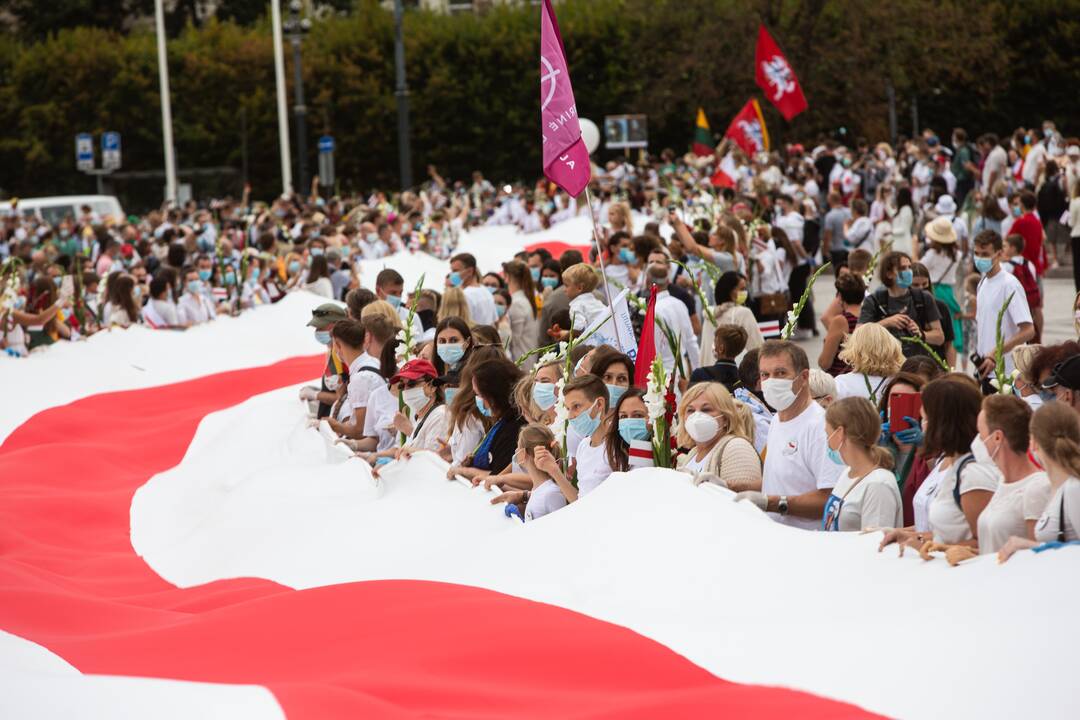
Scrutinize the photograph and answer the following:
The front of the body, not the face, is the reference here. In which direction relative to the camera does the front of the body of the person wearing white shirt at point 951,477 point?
to the viewer's left

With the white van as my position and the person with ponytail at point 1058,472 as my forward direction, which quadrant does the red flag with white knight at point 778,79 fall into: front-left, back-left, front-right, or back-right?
front-left

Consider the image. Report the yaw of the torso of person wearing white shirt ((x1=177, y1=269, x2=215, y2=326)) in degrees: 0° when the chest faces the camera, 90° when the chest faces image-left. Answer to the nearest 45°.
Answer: approximately 315°

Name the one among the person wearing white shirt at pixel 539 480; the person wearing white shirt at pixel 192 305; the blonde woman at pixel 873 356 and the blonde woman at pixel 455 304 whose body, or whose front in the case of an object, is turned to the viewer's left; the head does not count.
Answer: the person wearing white shirt at pixel 539 480

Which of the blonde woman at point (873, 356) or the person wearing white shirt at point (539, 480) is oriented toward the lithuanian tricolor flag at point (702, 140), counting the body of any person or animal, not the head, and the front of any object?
the blonde woman

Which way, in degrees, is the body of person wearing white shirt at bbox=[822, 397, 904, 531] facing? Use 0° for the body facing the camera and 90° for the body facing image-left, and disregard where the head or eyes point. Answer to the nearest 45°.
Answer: approximately 90°

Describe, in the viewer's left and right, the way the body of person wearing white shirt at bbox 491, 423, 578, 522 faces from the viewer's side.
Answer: facing to the left of the viewer

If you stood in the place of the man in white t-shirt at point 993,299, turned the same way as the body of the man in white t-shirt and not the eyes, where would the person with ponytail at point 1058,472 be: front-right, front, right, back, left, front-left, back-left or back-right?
front-left

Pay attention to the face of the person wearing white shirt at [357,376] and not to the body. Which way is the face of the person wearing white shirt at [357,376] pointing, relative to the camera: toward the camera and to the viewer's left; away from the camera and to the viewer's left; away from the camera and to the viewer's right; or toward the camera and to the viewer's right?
away from the camera and to the viewer's left

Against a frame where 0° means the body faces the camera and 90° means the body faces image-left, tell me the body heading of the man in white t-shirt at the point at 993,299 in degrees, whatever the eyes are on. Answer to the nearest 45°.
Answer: approximately 45°

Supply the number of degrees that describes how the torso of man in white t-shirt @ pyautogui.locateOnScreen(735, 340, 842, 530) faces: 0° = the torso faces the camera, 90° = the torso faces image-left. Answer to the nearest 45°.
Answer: approximately 45°

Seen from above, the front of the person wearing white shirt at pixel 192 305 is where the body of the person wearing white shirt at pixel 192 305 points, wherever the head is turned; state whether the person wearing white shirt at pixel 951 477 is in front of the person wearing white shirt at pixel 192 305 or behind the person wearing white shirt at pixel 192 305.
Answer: in front
